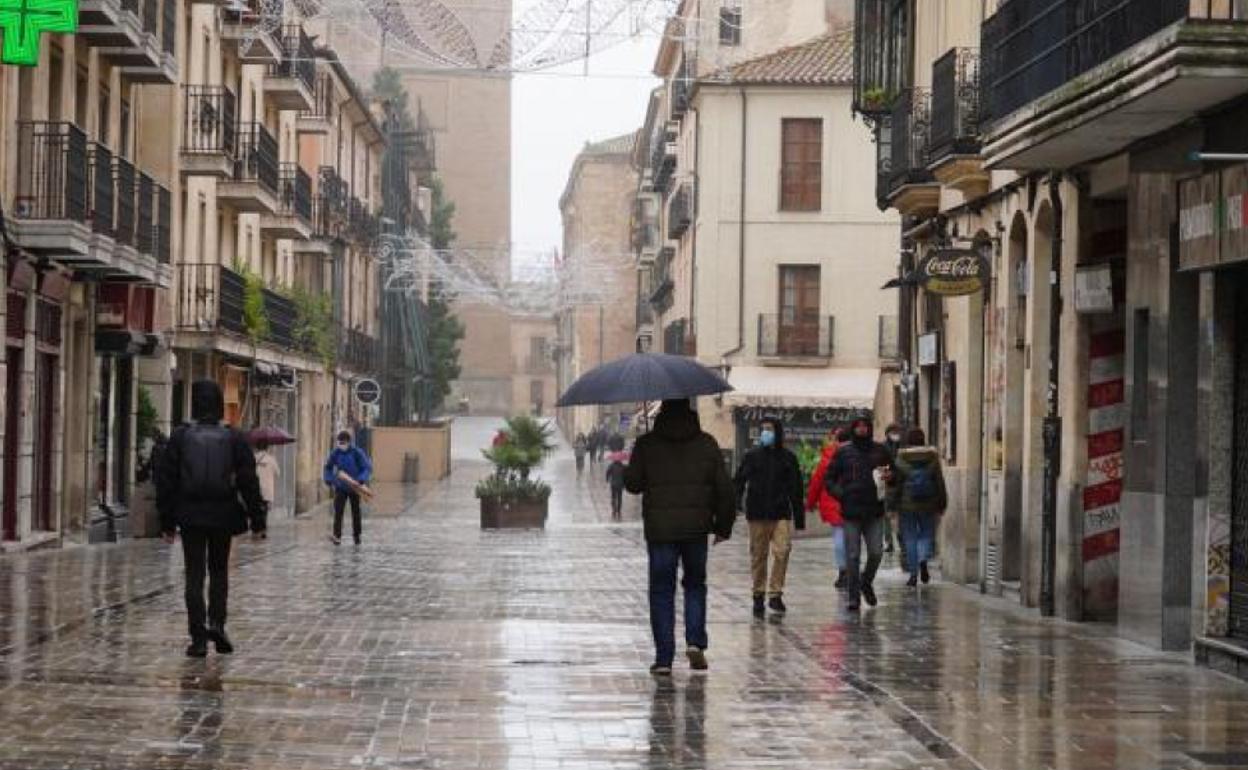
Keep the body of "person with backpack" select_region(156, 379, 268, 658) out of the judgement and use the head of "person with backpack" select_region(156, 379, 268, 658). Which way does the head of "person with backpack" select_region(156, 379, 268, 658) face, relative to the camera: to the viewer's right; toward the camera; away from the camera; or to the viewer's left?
away from the camera

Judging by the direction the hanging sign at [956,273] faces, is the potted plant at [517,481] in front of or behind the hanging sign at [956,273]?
behind

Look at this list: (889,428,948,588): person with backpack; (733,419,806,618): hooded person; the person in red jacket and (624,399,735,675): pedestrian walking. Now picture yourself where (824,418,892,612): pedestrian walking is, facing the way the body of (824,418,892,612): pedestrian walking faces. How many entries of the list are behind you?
2

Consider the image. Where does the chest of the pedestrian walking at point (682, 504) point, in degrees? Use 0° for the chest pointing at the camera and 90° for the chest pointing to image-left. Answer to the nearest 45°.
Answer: approximately 180°

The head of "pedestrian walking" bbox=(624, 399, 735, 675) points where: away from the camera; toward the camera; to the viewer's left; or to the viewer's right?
away from the camera

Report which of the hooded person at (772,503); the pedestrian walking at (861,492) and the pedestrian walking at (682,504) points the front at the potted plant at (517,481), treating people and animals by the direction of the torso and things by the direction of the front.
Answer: the pedestrian walking at (682,504)

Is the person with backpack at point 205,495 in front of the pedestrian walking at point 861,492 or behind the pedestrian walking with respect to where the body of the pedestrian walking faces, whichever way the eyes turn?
in front

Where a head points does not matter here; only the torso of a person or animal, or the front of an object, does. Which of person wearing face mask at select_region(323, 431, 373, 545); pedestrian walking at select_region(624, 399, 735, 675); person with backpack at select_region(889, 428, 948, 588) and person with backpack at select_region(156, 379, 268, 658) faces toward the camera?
the person wearing face mask

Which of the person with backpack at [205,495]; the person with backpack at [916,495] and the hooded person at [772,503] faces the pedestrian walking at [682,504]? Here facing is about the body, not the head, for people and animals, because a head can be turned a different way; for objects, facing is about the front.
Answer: the hooded person

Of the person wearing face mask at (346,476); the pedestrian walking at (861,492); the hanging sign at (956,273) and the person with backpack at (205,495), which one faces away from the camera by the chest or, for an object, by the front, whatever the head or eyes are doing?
the person with backpack

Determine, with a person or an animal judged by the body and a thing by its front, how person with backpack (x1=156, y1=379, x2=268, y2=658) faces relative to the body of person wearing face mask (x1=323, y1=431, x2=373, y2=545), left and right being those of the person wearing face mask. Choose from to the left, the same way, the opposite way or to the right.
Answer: the opposite way

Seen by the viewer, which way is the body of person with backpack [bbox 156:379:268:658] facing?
away from the camera

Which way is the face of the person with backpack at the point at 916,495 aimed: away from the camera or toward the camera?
away from the camera

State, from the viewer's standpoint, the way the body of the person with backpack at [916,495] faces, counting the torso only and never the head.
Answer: away from the camera
